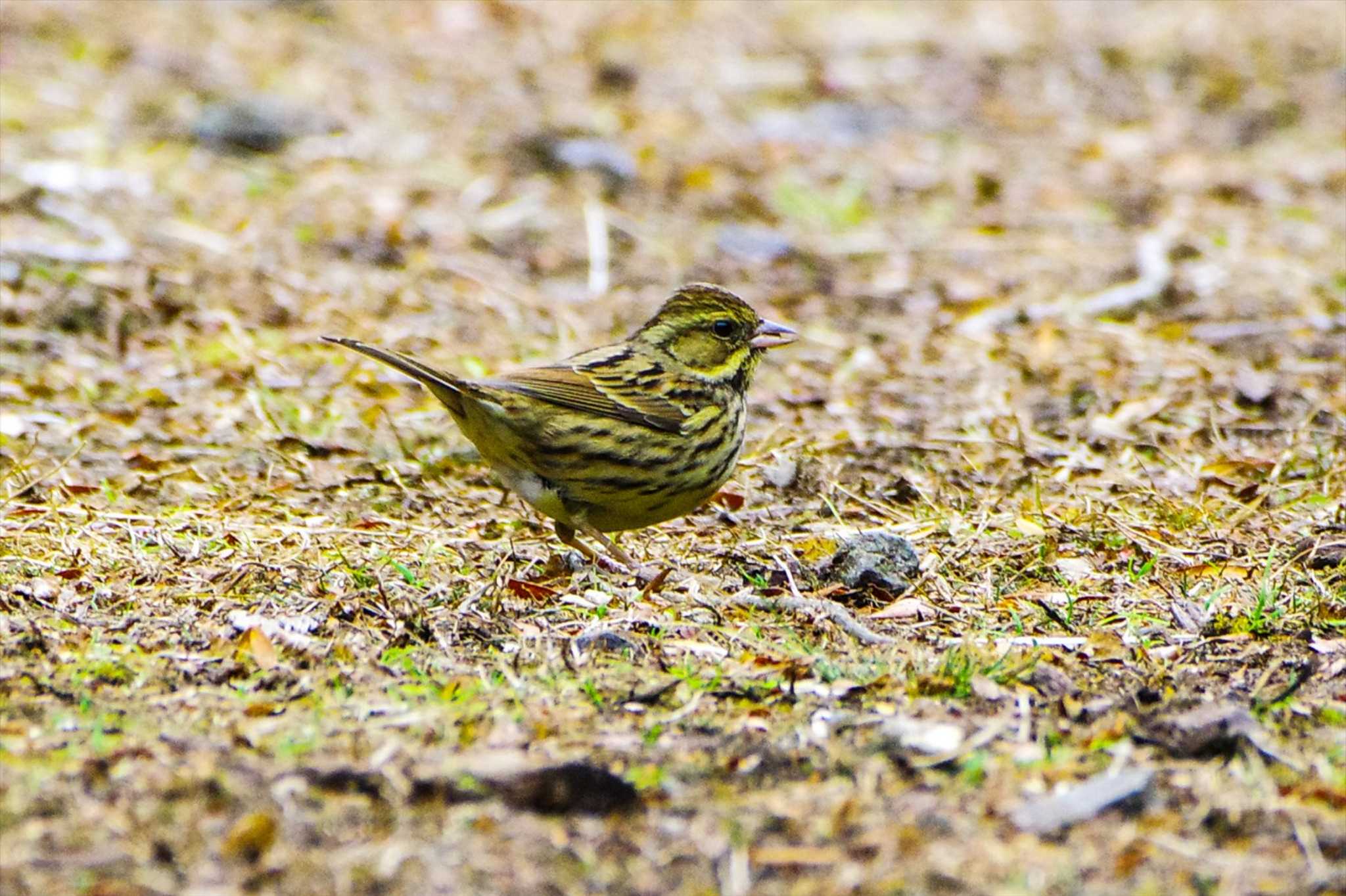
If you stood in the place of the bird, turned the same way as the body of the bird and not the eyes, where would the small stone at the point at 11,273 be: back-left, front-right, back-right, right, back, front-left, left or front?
back-left

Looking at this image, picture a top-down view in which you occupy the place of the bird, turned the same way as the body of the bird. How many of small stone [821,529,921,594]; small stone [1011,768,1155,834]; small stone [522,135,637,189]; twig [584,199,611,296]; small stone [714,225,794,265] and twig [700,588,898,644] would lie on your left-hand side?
3

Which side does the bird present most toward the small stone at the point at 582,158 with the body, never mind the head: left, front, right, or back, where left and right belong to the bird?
left

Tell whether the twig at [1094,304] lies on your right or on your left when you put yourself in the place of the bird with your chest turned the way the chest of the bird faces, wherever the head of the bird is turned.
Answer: on your left

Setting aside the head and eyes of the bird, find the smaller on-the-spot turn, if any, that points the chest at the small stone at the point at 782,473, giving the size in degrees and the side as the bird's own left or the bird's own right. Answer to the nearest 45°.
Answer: approximately 45° to the bird's own left

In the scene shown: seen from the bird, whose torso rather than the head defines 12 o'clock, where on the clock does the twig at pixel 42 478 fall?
The twig is roughly at 6 o'clock from the bird.

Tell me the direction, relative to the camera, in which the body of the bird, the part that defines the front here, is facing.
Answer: to the viewer's right

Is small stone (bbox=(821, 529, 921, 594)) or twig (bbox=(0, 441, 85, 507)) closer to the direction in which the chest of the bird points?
the small stone

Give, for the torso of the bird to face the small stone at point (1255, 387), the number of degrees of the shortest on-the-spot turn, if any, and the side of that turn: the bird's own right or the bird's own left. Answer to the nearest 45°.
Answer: approximately 45° to the bird's own left

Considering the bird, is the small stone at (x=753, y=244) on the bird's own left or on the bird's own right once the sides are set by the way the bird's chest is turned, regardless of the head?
on the bird's own left

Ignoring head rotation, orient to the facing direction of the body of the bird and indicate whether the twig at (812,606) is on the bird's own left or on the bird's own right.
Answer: on the bird's own right

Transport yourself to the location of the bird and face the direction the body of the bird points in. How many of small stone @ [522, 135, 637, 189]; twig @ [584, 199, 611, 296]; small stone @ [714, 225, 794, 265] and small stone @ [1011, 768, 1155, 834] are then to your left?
3

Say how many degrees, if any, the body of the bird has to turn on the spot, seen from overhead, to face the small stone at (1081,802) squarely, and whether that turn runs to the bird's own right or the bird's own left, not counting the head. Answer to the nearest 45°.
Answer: approximately 45° to the bird's own right
